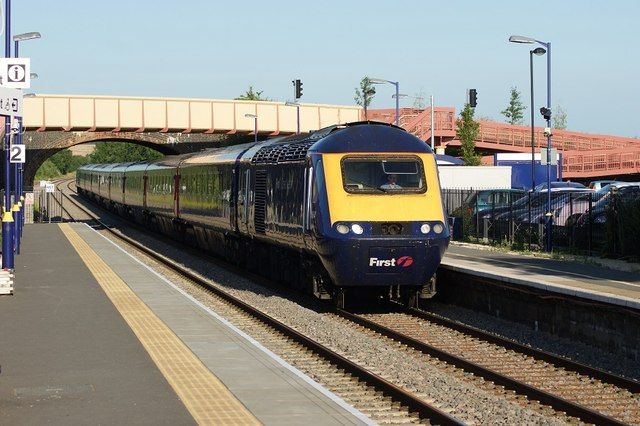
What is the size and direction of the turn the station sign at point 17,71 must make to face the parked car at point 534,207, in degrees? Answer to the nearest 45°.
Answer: approximately 135° to its left

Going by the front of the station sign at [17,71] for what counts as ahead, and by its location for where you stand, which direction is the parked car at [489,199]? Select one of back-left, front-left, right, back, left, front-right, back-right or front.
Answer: back-left

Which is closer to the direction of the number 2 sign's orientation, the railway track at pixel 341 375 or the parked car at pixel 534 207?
the railway track

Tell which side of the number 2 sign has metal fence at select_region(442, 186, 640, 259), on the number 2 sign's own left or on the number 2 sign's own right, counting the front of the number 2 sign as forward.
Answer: on the number 2 sign's own left

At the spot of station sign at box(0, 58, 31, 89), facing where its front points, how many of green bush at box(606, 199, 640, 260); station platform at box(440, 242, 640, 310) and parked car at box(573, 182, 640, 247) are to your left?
3

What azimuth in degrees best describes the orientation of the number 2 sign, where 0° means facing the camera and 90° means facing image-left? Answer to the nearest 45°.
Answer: approximately 0°

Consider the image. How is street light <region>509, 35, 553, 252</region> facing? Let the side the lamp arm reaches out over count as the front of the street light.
to the viewer's left

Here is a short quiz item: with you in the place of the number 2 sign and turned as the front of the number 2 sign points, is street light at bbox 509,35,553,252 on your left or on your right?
on your left

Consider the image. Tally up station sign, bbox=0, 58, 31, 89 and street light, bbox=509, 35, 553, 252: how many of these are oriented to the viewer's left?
1
